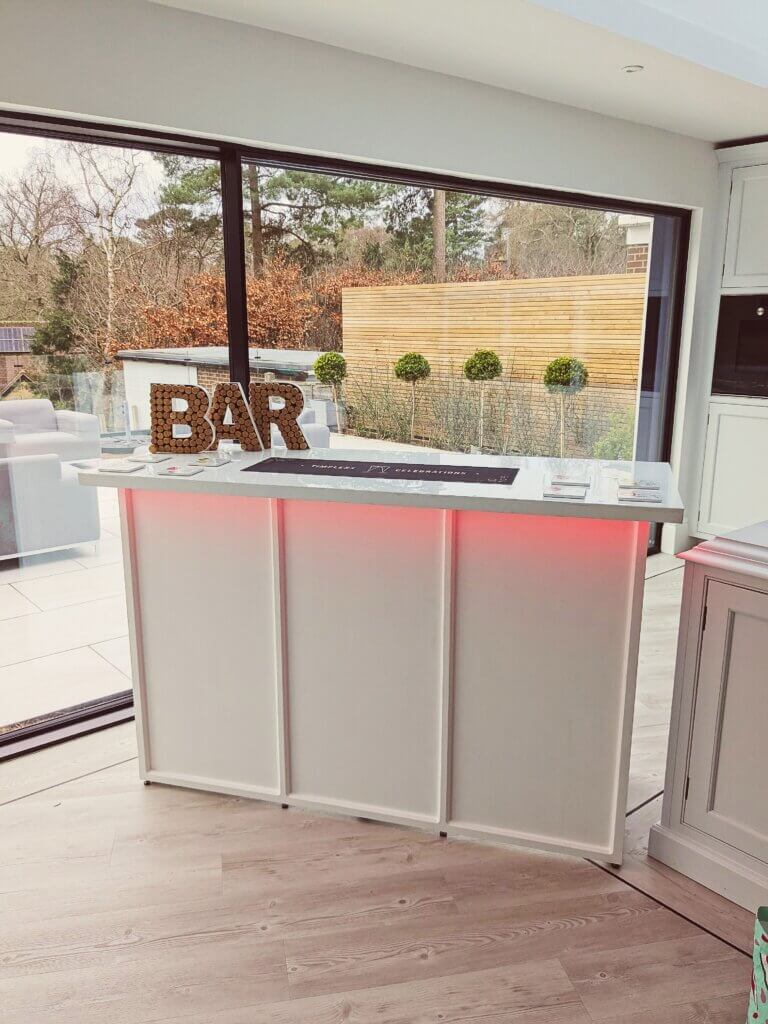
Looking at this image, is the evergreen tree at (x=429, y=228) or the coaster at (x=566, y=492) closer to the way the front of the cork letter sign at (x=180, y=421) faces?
the coaster

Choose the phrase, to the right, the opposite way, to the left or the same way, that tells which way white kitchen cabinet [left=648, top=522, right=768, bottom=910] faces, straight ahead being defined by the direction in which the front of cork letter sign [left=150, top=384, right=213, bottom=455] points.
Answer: to the right

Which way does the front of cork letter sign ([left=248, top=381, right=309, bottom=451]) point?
toward the camera

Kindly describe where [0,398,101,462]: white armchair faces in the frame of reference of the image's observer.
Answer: facing the viewer and to the right of the viewer

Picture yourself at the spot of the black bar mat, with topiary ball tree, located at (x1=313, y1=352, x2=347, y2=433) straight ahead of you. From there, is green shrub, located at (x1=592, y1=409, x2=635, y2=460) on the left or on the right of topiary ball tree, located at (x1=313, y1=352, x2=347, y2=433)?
right

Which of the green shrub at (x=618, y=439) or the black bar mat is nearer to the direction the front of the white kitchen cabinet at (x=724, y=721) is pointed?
the black bar mat

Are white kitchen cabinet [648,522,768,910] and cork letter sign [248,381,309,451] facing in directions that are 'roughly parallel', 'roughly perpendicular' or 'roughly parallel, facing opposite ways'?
roughly perpendicular

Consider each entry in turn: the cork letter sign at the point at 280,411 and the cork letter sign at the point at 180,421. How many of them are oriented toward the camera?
2

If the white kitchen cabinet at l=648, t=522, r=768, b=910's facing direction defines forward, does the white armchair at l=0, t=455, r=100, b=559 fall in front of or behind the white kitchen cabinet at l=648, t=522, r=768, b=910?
in front

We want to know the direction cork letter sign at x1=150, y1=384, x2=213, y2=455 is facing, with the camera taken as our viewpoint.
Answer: facing the viewer

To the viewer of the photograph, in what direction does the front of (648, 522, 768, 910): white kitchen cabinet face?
facing the viewer and to the left of the viewer

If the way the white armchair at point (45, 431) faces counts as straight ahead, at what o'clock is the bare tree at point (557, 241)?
The bare tree is roughly at 10 o'clock from the white armchair.
